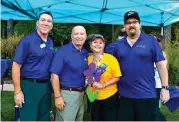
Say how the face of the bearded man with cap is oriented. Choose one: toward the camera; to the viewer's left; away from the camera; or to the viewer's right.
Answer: toward the camera

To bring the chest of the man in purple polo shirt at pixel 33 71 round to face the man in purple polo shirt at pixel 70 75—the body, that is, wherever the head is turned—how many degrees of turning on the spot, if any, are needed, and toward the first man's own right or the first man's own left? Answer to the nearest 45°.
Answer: approximately 45° to the first man's own left

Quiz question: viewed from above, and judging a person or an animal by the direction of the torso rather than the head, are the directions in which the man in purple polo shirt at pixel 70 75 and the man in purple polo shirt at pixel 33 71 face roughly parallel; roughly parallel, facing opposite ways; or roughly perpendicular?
roughly parallel

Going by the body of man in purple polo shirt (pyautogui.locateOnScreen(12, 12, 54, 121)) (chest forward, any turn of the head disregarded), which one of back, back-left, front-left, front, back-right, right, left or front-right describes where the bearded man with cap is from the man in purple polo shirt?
front-left

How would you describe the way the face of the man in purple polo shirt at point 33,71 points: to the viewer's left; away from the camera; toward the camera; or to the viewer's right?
toward the camera

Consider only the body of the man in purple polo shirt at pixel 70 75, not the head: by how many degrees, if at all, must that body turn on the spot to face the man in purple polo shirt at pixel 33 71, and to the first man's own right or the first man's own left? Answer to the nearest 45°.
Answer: approximately 135° to the first man's own right

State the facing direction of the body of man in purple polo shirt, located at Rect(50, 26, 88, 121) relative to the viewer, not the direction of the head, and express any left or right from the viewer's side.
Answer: facing the viewer and to the right of the viewer

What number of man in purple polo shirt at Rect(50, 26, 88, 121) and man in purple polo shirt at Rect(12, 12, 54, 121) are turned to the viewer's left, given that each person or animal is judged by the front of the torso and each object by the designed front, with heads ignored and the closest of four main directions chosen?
0
